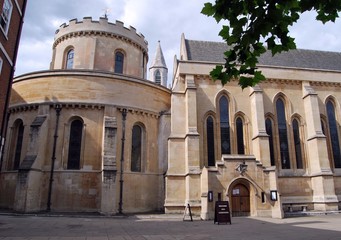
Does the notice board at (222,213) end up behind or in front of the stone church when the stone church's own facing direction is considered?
in front

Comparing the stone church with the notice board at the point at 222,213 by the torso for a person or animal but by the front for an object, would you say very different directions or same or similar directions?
same or similar directions

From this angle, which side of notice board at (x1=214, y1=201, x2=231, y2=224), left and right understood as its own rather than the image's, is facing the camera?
front

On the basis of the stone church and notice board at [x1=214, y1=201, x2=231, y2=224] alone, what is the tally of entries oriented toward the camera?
2

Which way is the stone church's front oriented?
toward the camera
